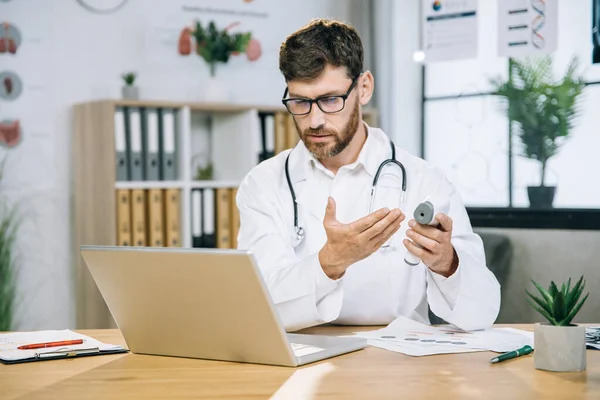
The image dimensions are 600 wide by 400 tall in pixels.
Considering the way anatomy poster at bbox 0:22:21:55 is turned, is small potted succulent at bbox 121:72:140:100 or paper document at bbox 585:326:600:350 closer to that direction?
the paper document

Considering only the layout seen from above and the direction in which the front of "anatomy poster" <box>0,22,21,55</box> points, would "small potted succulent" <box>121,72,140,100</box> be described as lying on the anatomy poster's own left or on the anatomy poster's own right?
on the anatomy poster's own left

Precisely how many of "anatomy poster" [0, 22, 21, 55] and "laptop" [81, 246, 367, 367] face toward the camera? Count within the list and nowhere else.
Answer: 1

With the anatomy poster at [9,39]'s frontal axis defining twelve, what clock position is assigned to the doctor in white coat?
The doctor in white coat is roughly at 11 o'clock from the anatomy poster.

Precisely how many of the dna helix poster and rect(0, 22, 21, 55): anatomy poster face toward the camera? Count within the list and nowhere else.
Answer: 2

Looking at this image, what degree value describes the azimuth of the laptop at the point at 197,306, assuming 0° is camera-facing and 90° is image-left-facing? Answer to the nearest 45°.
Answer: approximately 225°

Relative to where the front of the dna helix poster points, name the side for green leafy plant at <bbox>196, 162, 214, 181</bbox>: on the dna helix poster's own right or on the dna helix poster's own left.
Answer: on the dna helix poster's own right

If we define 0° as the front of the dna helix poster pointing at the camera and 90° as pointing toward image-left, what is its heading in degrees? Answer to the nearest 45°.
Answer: approximately 0°

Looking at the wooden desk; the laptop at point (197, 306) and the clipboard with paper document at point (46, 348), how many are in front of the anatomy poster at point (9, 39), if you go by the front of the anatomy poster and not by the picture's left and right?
3

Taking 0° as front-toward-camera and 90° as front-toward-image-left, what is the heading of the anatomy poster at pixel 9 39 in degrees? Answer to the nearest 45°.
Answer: approximately 0°

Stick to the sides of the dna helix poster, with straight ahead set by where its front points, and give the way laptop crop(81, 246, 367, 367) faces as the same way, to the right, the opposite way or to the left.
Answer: the opposite way
